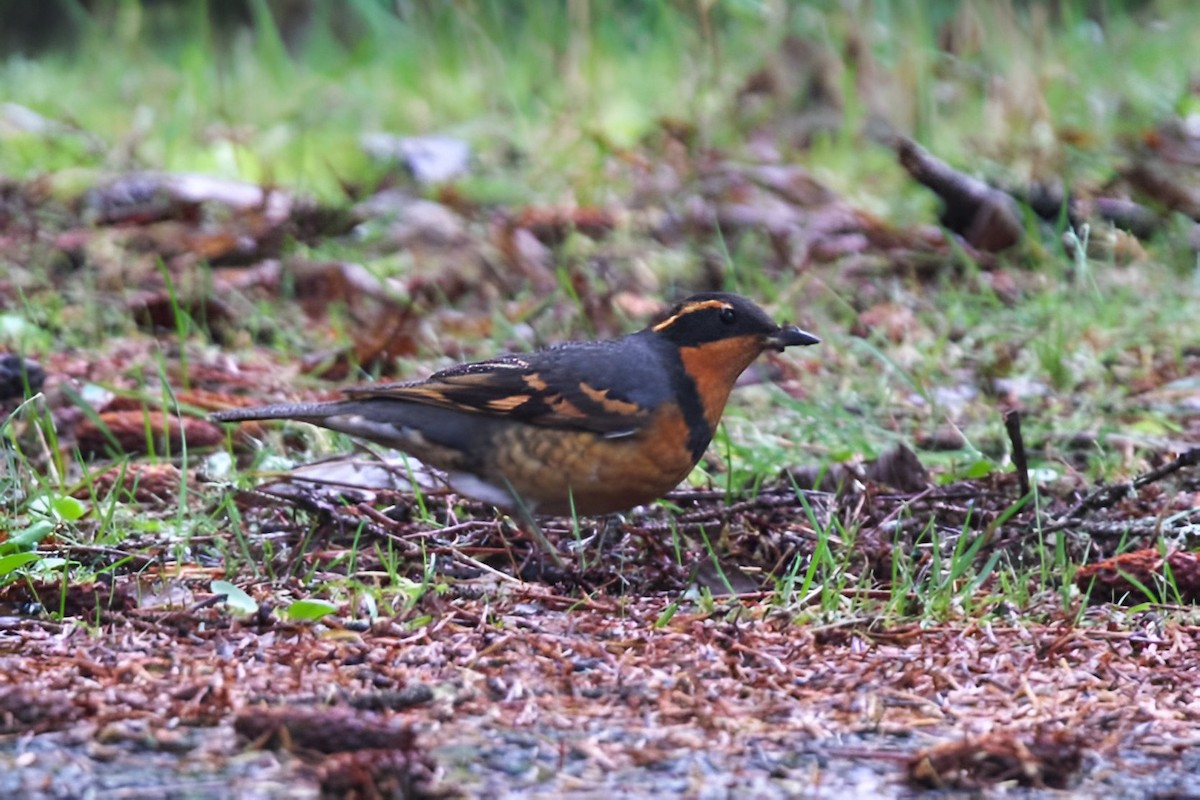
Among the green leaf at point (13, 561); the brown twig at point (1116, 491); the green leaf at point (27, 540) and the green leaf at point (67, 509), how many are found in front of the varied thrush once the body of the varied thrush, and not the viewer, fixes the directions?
1

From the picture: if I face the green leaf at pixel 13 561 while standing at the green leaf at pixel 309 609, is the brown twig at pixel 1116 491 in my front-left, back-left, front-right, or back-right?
back-right

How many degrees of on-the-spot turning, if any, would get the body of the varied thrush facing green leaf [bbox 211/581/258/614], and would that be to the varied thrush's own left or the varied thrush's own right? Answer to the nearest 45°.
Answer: approximately 135° to the varied thrush's own right

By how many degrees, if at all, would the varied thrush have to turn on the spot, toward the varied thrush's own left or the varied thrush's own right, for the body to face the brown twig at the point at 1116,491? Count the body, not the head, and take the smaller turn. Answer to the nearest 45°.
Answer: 0° — it already faces it

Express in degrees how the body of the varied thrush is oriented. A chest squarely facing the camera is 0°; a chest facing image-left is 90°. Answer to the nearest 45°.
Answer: approximately 270°

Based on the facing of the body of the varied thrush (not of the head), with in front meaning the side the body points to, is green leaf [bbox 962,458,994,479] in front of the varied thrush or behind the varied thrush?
in front

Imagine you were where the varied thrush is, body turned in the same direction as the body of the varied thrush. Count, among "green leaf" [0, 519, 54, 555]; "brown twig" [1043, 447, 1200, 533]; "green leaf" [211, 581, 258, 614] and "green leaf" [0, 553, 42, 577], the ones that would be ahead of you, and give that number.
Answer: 1

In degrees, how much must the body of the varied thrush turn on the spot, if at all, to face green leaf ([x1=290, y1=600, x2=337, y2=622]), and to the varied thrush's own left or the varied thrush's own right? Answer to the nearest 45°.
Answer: approximately 135° to the varied thrush's own right

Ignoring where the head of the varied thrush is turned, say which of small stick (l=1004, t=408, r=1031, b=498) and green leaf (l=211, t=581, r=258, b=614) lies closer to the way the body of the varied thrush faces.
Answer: the small stick

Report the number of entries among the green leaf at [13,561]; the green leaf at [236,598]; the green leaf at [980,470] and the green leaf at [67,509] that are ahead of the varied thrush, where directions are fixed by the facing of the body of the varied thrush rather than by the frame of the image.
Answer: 1

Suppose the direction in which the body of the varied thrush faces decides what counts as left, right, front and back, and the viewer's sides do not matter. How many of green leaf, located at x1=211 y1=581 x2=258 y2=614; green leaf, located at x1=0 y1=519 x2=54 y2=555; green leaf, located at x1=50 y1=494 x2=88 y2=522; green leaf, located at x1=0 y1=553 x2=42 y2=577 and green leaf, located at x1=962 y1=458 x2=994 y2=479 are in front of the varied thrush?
1

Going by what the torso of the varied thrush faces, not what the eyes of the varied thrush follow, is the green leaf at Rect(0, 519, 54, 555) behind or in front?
behind

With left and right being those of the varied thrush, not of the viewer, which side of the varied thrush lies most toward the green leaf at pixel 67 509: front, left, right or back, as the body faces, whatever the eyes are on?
back

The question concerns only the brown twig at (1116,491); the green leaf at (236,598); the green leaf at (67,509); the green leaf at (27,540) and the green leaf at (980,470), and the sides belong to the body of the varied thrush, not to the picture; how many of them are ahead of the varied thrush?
2

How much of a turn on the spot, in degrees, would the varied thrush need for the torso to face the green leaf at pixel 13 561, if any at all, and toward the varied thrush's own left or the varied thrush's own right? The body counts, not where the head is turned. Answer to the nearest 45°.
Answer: approximately 135° to the varied thrush's own right

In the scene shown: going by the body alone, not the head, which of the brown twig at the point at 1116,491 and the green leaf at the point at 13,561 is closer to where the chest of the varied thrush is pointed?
the brown twig
